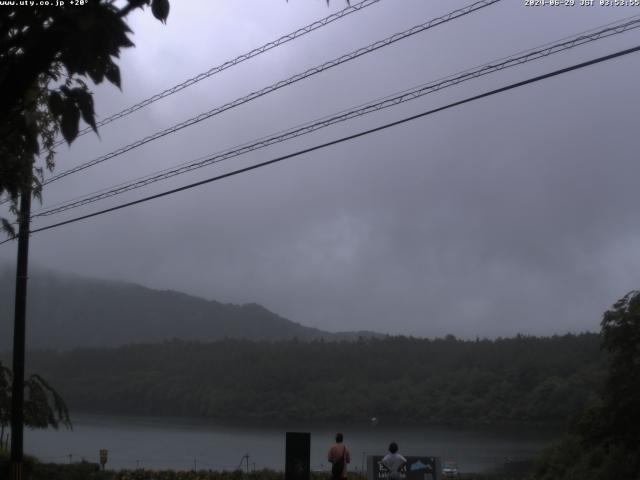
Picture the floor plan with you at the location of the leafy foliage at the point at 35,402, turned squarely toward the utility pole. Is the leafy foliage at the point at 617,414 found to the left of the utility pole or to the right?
left

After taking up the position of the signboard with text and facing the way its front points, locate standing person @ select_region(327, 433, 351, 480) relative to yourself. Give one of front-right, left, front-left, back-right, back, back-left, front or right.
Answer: front-right

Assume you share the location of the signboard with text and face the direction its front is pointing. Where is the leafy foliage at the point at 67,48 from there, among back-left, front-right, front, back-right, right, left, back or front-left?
front

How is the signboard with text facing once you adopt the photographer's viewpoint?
facing the viewer

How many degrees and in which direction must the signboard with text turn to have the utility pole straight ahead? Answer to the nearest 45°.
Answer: approximately 90° to its right
